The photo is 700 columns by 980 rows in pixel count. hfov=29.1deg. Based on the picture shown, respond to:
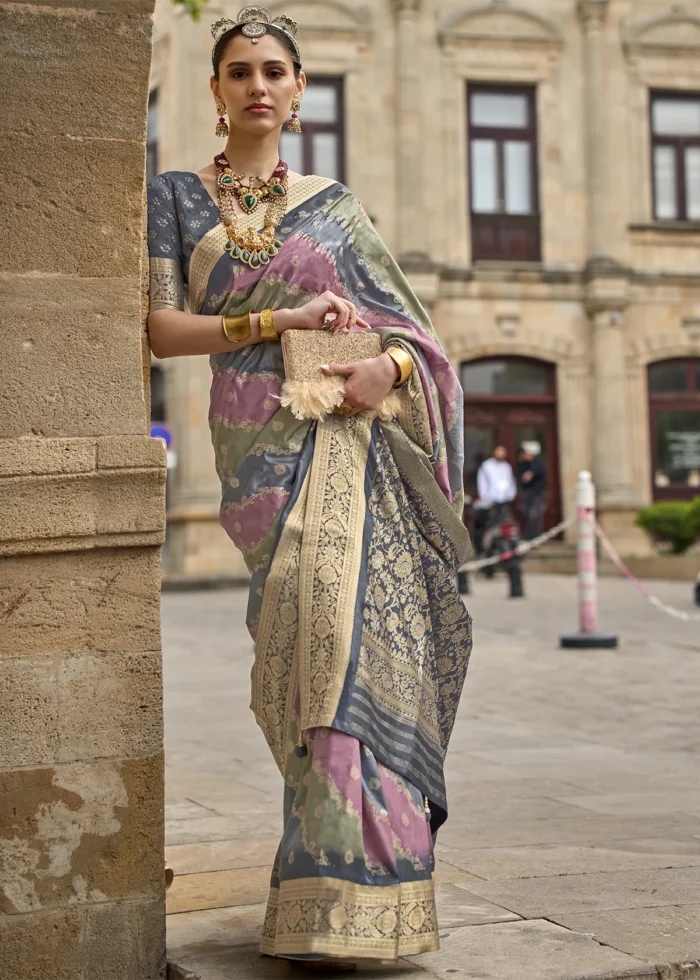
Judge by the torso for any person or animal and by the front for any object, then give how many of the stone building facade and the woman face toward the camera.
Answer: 2

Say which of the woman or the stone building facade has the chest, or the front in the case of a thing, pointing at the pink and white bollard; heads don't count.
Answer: the stone building facade

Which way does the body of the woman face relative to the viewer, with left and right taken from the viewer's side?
facing the viewer

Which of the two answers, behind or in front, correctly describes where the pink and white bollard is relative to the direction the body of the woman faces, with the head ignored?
behind

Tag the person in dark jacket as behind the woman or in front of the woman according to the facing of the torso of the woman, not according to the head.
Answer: behind

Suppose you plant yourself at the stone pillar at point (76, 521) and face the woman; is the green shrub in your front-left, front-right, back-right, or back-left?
front-left

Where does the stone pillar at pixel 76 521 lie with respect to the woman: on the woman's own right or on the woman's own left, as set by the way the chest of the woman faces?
on the woman's own right

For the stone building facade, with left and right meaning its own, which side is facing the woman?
front

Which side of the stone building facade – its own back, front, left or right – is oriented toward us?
front

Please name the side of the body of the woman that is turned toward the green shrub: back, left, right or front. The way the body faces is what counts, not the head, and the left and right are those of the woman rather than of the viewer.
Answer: back

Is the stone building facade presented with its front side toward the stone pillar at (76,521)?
yes
